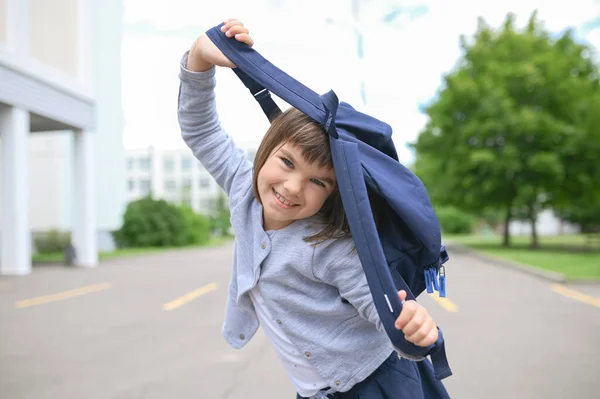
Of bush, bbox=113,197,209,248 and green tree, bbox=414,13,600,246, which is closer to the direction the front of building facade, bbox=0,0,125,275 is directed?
the green tree

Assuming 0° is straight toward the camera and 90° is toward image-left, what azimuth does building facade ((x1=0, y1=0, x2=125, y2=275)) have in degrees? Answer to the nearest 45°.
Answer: approximately 315°

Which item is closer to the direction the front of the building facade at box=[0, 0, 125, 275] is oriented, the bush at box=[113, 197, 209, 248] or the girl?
the girl

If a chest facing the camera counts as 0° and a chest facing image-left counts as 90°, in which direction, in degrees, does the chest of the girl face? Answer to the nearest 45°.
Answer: approximately 45°

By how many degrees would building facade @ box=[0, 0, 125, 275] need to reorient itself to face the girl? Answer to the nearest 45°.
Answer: approximately 45° to its right
